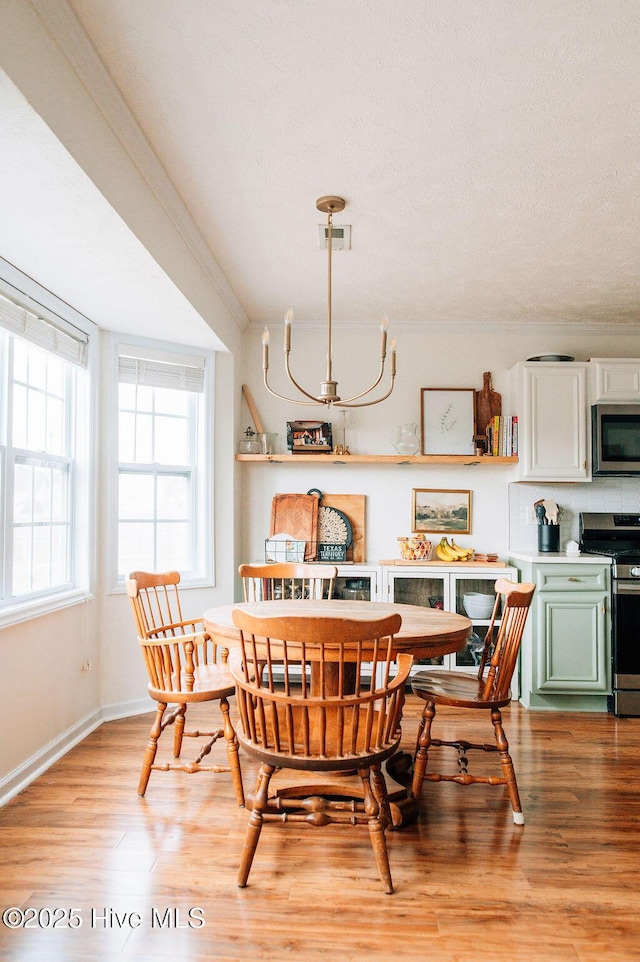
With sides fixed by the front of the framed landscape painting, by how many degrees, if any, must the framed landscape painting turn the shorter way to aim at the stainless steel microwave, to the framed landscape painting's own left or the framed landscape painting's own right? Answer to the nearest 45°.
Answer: approximately 90° to the framed landscape painting's own left

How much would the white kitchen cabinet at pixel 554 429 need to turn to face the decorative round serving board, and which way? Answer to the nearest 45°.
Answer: approximately 90° to its right

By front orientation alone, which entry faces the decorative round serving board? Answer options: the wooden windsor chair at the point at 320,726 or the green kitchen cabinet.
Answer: the wooden windsor chair

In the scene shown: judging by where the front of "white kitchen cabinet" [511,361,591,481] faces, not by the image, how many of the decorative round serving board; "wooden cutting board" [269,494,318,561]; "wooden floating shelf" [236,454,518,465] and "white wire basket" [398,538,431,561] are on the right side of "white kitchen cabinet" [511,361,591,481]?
4

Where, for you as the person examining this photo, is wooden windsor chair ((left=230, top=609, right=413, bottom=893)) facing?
facing away from the viewer

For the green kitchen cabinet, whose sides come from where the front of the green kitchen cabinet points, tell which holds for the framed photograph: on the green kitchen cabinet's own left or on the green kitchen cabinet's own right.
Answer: on the green kitchen cabinet's own right
